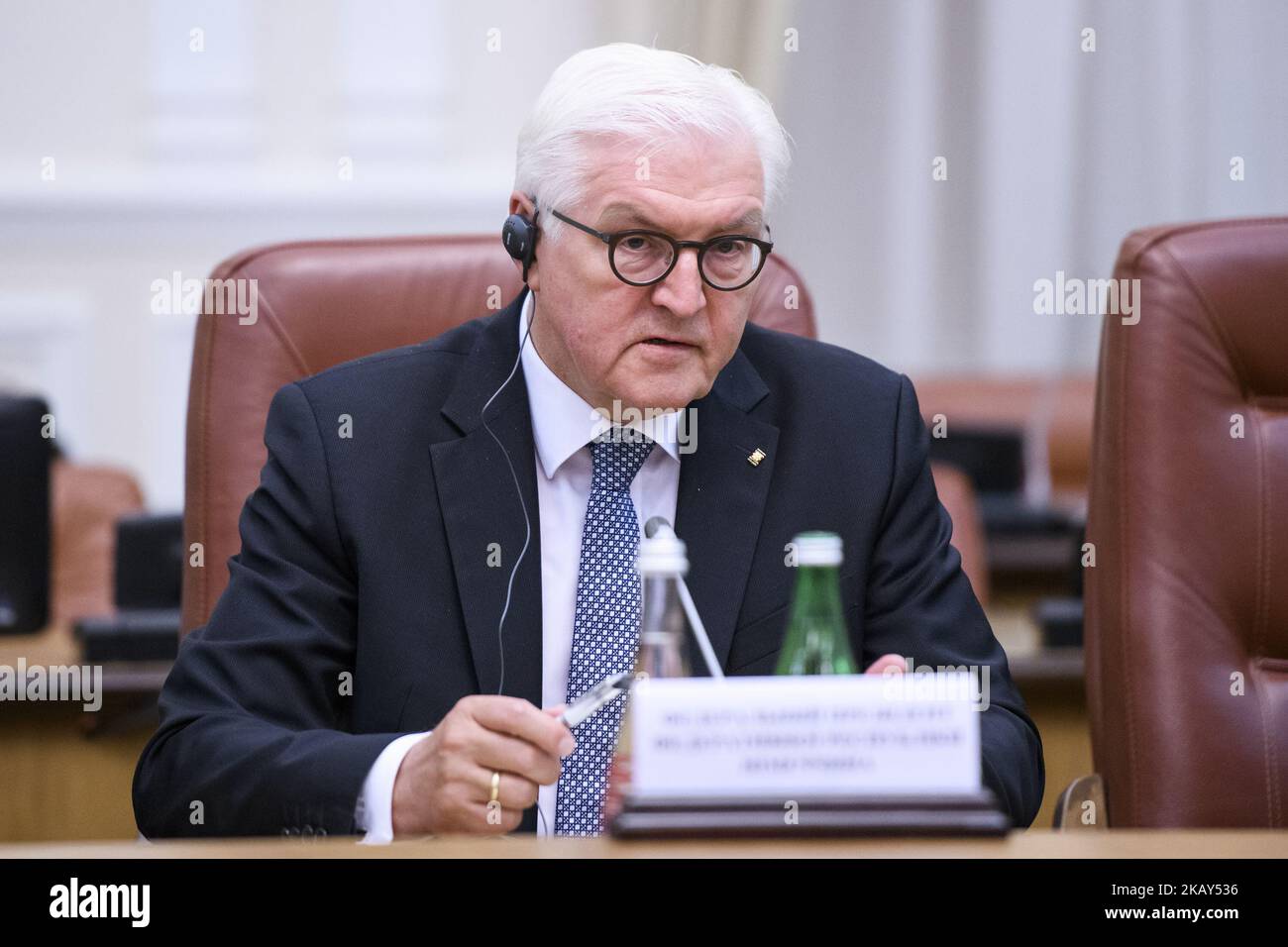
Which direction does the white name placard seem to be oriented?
toward the camera

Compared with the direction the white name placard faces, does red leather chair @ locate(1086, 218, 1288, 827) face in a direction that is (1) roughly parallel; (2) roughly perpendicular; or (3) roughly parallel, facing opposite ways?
roughly parallel

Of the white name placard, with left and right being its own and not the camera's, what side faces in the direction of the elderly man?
back

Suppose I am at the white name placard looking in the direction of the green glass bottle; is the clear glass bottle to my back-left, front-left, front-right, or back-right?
front-left

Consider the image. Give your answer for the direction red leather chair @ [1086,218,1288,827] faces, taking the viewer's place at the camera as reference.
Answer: facing the viewer

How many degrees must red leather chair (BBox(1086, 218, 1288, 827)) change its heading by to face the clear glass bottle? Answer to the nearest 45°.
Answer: approximately 45° to its right
